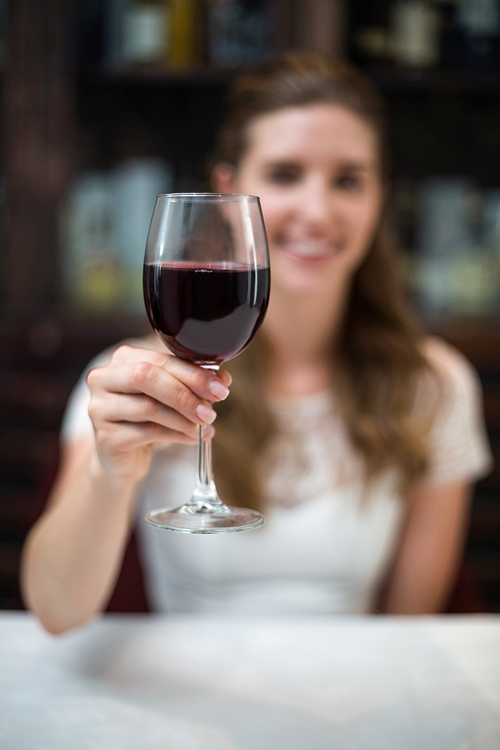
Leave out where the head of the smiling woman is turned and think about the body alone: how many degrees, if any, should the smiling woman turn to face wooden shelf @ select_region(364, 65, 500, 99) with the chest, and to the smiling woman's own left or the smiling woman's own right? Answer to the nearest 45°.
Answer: approximately 180°

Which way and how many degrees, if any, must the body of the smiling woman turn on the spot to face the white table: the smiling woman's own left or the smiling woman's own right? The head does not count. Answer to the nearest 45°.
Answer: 0° — they already face it

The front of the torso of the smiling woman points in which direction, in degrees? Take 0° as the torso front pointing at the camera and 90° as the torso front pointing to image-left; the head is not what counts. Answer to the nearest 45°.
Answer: approximately 0°

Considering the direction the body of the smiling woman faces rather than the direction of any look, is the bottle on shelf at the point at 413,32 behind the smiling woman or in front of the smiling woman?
behind
